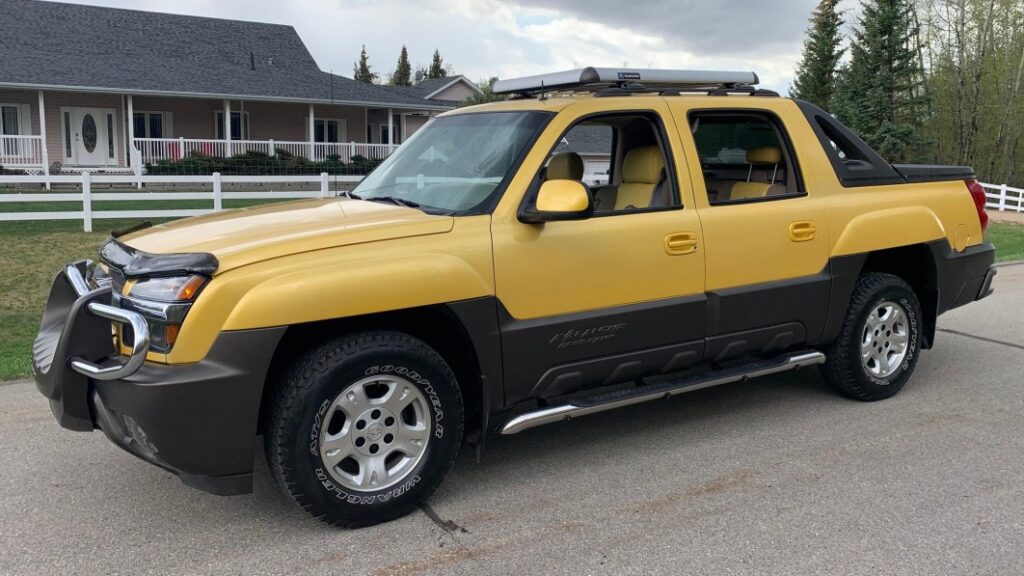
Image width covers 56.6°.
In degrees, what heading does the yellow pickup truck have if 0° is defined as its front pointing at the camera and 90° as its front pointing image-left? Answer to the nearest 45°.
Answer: approximately 45°

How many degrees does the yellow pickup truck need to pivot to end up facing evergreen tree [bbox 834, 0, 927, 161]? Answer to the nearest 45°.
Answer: approximately 180°

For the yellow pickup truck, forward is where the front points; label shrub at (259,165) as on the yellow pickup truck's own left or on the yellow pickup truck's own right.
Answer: on the yellow pickup truck's own right

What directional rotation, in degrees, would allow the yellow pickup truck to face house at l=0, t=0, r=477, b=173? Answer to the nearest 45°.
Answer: approximately 90° to its right

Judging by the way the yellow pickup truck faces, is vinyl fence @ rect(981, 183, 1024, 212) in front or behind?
behind
